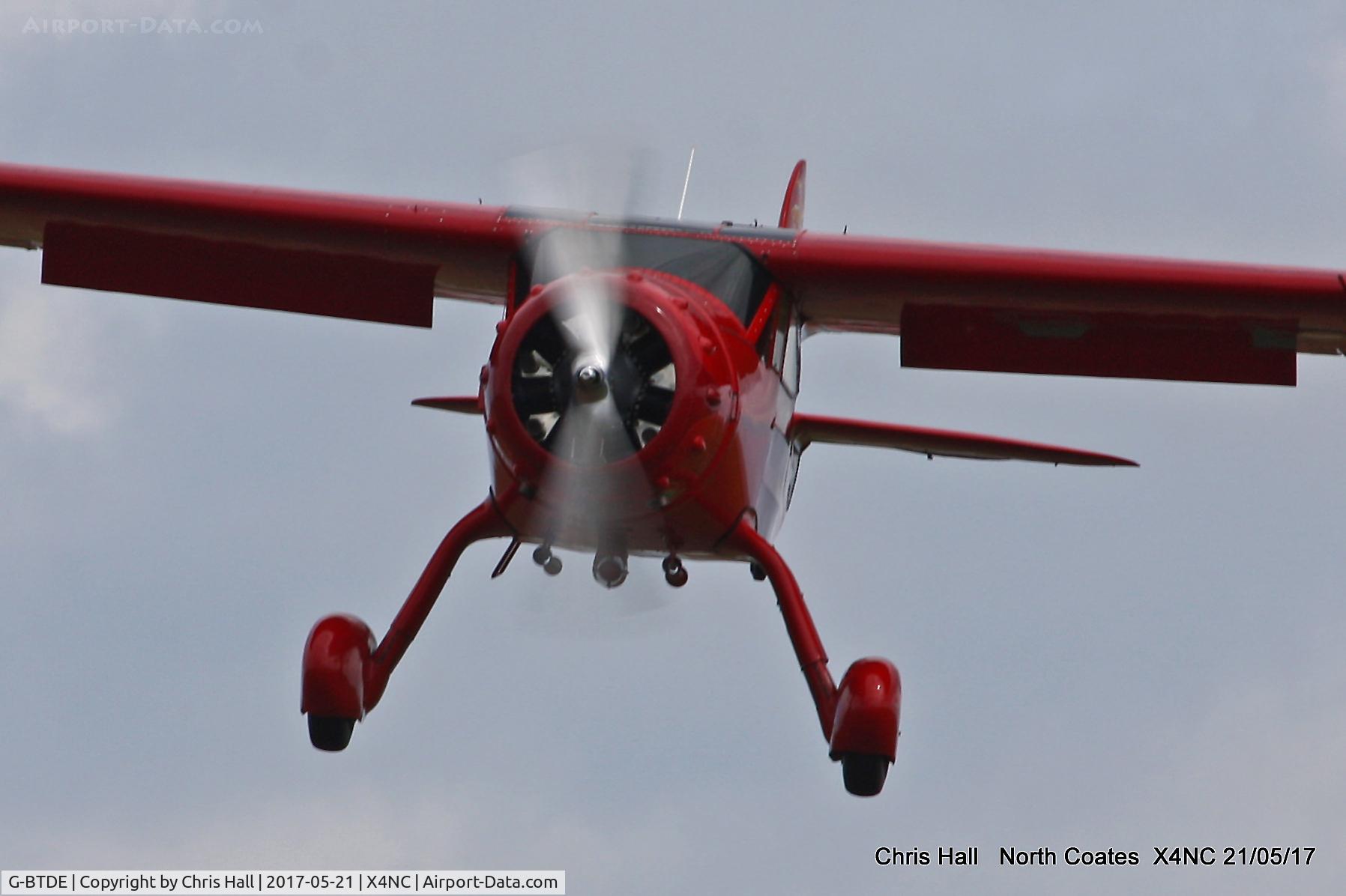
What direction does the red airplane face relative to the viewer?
toward the camera
